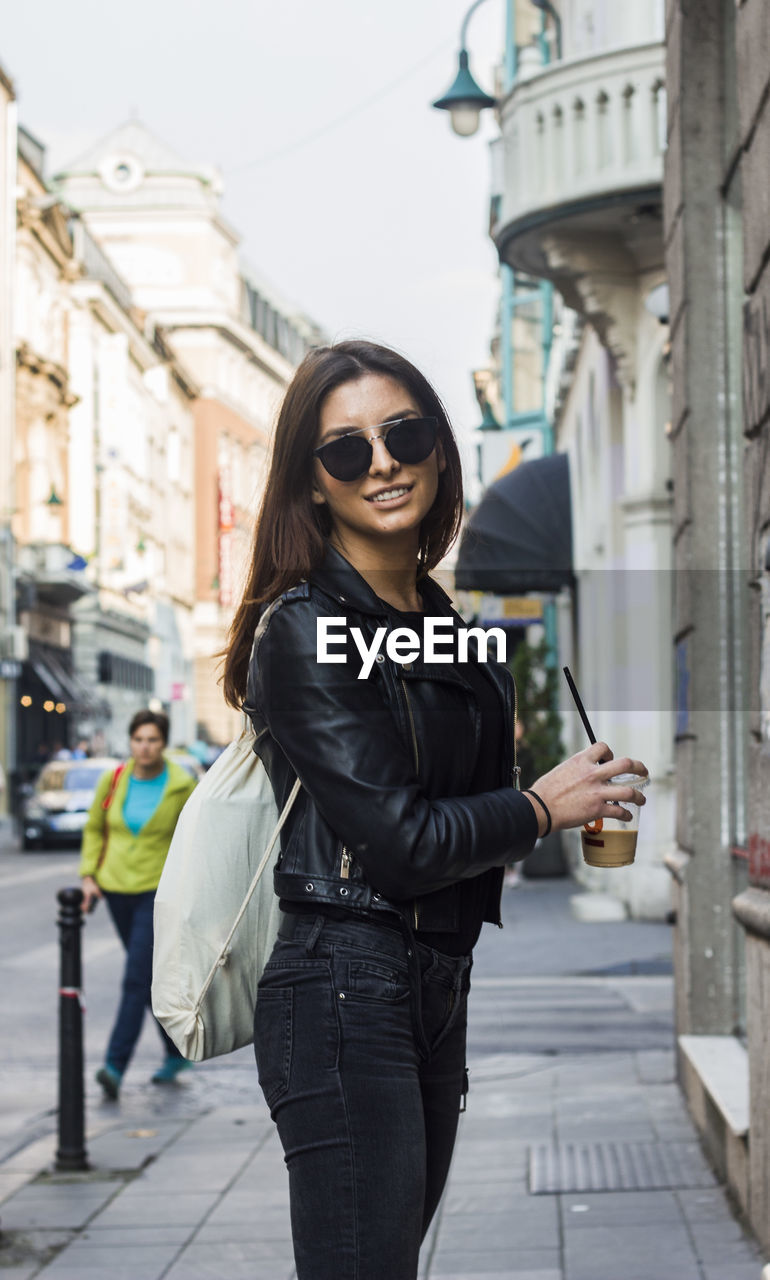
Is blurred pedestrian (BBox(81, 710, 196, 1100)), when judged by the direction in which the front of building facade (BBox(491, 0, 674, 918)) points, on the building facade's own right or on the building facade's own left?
on the building facade's own left

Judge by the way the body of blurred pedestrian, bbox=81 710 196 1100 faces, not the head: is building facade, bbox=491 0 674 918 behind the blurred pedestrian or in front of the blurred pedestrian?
behind

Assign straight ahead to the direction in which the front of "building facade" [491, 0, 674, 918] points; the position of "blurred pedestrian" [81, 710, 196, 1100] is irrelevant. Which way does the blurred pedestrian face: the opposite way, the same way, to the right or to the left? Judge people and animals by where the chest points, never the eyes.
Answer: to the left

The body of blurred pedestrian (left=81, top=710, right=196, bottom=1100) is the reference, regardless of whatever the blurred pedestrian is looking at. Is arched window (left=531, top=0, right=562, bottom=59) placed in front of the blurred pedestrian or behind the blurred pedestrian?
behind

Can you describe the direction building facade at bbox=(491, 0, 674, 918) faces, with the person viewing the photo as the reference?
facing to the left of the viewer

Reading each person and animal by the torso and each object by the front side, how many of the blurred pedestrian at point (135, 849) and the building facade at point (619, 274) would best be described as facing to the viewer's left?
1

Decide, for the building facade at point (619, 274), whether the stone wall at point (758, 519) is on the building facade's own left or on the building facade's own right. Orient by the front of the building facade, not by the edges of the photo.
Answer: on the building facade's own left

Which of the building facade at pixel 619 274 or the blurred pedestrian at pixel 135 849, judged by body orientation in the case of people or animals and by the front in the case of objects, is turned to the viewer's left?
the building facade

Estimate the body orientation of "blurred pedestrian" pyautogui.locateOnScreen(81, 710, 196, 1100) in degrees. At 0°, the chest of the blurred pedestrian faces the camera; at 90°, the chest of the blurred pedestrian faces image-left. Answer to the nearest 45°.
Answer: approximately 0°

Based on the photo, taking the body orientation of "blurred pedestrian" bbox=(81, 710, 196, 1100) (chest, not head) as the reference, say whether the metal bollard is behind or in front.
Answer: in front
